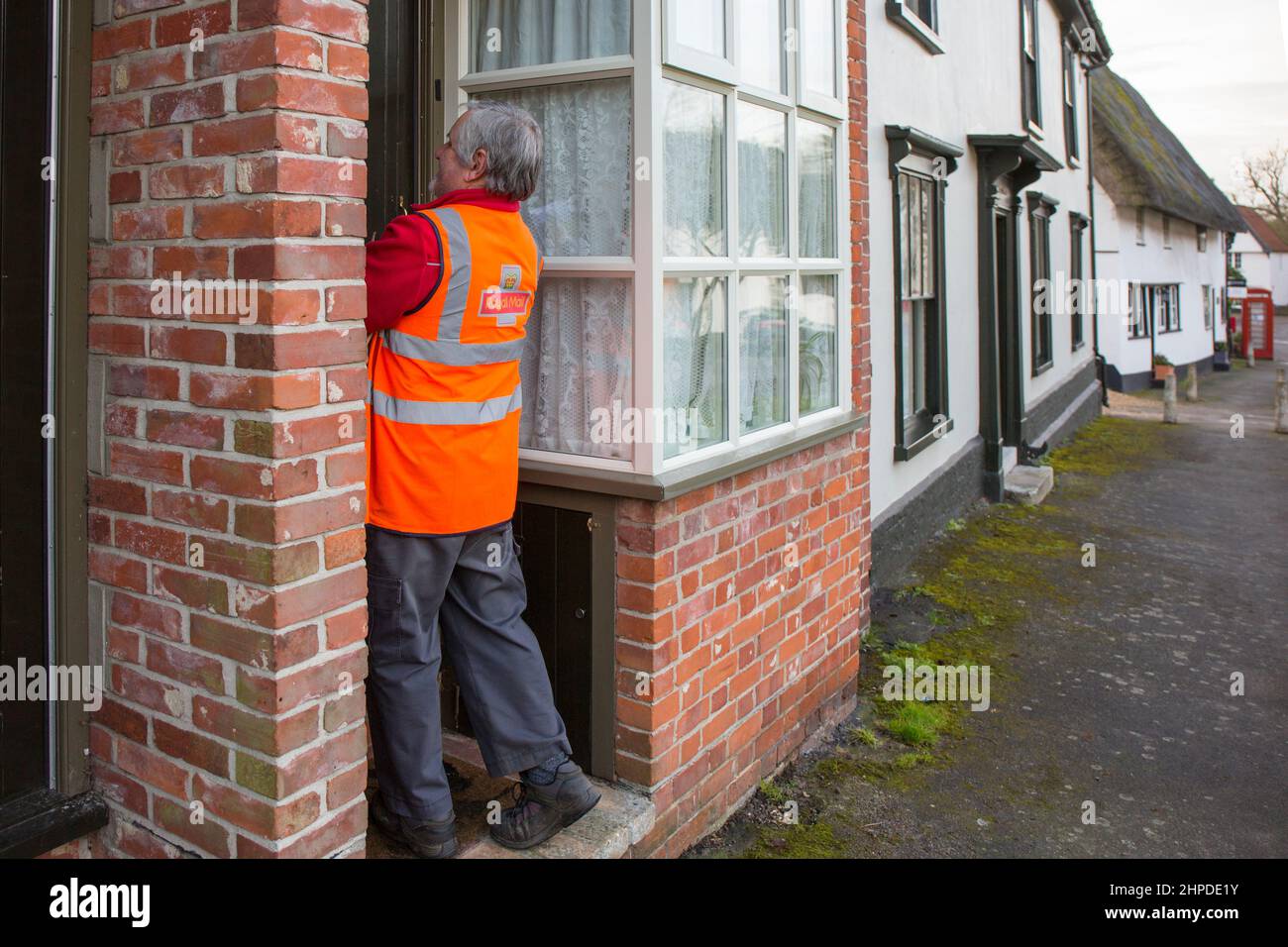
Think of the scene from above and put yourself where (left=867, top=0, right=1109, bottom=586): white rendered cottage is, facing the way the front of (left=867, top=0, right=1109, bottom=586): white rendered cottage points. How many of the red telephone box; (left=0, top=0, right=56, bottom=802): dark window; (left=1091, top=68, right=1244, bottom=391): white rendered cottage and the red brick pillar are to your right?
2

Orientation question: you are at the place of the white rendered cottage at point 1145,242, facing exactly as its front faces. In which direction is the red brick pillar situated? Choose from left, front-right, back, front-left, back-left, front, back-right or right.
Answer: front-right

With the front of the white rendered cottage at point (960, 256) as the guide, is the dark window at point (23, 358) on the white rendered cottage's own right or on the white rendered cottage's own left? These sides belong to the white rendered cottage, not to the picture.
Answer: on the white rendered cottage's own right

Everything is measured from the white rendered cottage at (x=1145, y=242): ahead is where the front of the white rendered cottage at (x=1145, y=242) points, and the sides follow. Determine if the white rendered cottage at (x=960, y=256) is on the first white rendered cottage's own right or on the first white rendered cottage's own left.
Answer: on the first white rendered cottage's own right

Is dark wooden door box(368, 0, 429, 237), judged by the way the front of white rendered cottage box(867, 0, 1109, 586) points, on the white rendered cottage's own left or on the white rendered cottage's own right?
on the white rendered cottage's own right

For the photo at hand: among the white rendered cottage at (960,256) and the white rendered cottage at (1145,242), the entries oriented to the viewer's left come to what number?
0

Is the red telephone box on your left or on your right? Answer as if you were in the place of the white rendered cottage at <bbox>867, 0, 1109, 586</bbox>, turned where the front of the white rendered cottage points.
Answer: on your left

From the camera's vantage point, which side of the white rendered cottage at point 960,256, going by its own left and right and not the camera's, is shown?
right

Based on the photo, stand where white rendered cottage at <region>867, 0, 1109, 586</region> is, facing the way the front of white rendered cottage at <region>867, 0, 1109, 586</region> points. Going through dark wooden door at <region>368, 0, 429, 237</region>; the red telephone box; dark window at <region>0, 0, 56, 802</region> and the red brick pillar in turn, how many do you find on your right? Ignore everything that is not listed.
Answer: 3

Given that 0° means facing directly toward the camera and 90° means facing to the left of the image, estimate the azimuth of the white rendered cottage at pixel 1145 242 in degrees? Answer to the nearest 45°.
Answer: approximately 315°
